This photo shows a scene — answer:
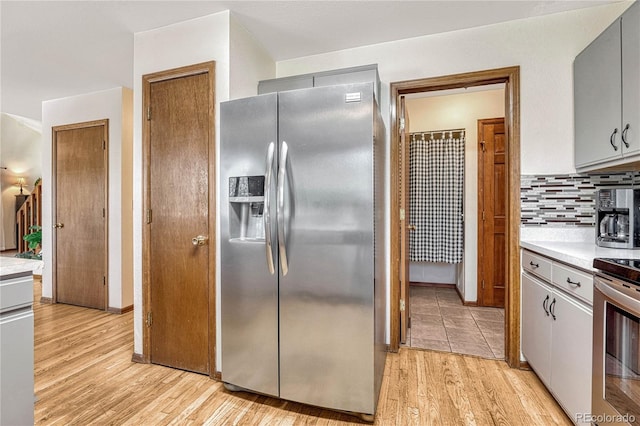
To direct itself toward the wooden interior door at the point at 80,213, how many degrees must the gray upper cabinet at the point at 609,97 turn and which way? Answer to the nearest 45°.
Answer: approximately 45° to its right

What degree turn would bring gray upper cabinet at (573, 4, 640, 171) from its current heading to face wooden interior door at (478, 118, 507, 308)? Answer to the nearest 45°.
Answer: approximately 90° to its right

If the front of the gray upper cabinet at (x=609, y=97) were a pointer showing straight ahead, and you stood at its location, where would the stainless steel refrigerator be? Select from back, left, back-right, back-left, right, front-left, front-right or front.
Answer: front

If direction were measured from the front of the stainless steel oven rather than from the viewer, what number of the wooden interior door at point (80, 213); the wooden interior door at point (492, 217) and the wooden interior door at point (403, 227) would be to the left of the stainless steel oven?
0

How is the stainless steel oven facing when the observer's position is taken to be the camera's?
facing the viewer and to the left of the viewer

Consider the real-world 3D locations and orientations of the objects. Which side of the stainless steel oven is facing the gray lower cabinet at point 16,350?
front

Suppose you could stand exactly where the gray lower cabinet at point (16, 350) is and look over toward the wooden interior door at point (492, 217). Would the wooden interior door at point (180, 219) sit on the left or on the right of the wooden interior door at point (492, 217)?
left

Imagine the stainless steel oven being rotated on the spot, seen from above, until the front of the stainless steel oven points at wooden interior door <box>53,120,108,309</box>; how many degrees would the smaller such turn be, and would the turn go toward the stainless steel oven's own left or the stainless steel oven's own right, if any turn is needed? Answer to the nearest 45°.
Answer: approximately 45° to the stainless steel oven's own right

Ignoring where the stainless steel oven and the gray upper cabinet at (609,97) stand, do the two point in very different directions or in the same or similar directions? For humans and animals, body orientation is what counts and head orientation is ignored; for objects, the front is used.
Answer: same or similar directions

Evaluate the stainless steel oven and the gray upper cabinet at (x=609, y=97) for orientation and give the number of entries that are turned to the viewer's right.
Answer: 0

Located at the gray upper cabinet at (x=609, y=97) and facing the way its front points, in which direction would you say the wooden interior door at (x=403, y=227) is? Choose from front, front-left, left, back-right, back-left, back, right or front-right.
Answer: front-right
